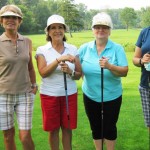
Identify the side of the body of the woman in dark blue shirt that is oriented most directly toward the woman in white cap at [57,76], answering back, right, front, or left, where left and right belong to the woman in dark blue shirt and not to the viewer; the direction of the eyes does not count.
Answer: right

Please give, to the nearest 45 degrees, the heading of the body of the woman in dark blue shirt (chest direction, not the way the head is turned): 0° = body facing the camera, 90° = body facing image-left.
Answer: approximately 0°

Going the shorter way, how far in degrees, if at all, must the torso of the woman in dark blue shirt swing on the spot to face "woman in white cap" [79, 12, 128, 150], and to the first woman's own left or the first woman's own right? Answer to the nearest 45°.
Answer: approximately 45° to the first woman's own right

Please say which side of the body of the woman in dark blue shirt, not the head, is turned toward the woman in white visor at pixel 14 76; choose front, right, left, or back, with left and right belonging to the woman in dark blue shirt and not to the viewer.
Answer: right

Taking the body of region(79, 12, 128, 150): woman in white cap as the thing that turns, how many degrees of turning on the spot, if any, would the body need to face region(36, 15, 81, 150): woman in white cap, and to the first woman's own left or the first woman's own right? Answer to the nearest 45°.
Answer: approximately 90° to the first woman's own right

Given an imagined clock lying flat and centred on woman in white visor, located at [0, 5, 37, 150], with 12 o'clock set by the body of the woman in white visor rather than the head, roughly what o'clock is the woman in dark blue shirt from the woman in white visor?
The woman in dark blue shirt is roughly at 9 o'clock from the woman in white visor.

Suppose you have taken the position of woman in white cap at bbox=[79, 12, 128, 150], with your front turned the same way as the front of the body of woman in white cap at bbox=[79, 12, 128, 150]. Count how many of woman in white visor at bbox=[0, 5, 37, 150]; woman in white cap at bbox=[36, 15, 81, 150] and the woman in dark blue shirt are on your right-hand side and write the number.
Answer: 2

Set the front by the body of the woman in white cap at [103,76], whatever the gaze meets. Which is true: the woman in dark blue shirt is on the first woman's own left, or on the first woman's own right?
on the first woman's own left
